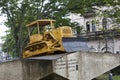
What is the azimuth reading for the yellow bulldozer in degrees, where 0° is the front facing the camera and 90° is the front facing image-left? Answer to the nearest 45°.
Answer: approximately 315°
